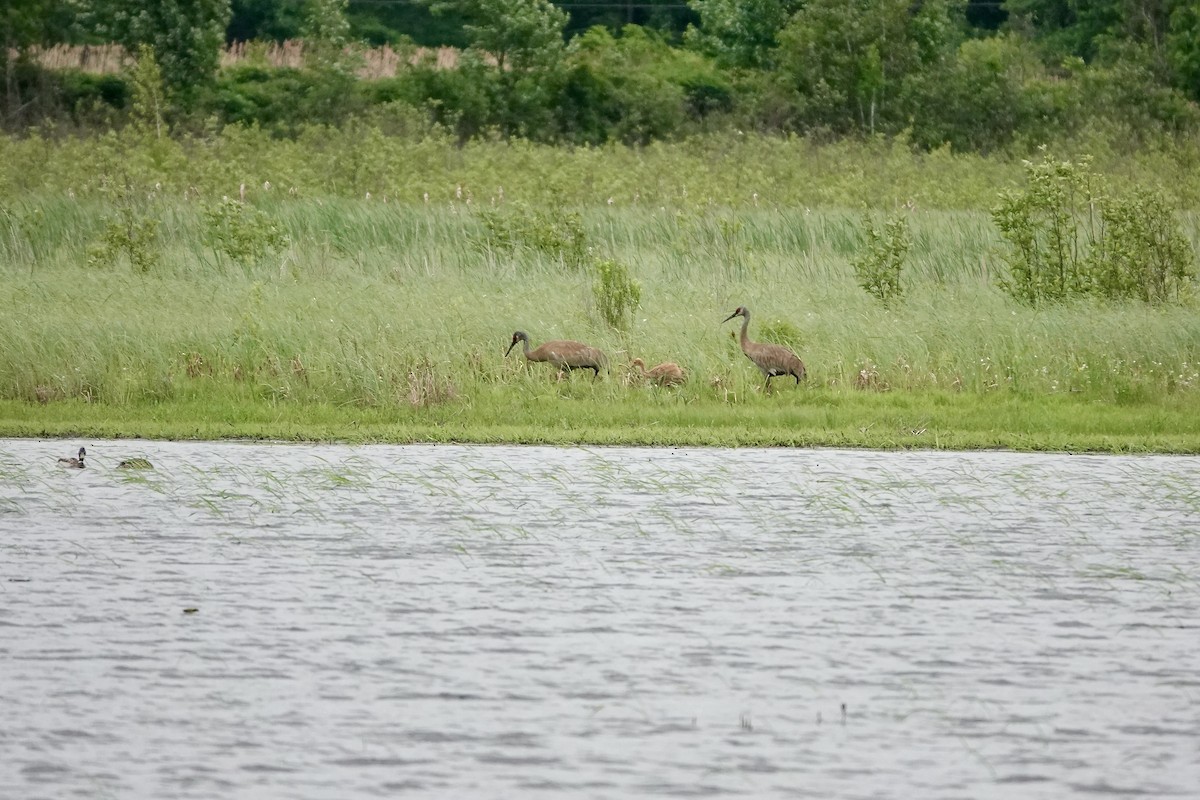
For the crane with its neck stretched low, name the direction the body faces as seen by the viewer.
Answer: to the viewer's left

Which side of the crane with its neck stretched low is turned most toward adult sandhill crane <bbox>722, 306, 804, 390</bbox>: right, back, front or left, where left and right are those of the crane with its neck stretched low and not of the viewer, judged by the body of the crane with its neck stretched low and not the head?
back

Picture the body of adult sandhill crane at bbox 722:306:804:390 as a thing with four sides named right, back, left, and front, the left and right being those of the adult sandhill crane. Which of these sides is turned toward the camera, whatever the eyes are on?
left

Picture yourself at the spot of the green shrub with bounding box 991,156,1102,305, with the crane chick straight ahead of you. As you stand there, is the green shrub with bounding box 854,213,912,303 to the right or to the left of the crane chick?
right

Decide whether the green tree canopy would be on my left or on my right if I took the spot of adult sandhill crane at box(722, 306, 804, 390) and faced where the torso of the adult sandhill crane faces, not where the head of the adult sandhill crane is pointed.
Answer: on my right

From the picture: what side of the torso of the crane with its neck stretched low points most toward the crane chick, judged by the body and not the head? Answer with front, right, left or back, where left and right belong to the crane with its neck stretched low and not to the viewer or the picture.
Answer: back

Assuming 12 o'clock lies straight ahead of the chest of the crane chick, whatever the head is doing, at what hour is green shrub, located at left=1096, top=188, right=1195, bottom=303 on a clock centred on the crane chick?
The green shrub is roughly at 5 o'clock from the crane chick.

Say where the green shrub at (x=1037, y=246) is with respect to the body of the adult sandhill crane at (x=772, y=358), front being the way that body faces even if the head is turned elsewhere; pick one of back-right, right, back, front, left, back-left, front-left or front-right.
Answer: back-right

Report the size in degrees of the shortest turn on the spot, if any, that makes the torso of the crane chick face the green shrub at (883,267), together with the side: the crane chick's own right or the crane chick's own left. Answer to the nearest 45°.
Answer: approximately 135° to the crane chick's own right

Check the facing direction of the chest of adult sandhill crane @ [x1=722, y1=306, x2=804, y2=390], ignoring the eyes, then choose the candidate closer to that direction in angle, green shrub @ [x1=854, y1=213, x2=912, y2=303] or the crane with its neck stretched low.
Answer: the crane with its neck stretched low

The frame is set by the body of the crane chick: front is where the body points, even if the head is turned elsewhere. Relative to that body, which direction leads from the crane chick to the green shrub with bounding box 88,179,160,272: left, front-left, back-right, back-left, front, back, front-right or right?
front-right

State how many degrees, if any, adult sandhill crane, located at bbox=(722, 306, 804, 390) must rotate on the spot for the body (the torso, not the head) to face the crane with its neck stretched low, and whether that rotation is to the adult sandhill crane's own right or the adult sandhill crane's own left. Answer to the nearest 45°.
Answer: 0° — it already faces it

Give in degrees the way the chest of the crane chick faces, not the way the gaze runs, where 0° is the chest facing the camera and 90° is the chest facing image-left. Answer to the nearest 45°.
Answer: approximately 90°

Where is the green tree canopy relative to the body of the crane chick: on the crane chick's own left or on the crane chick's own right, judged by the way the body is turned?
on the crane chick's own right
